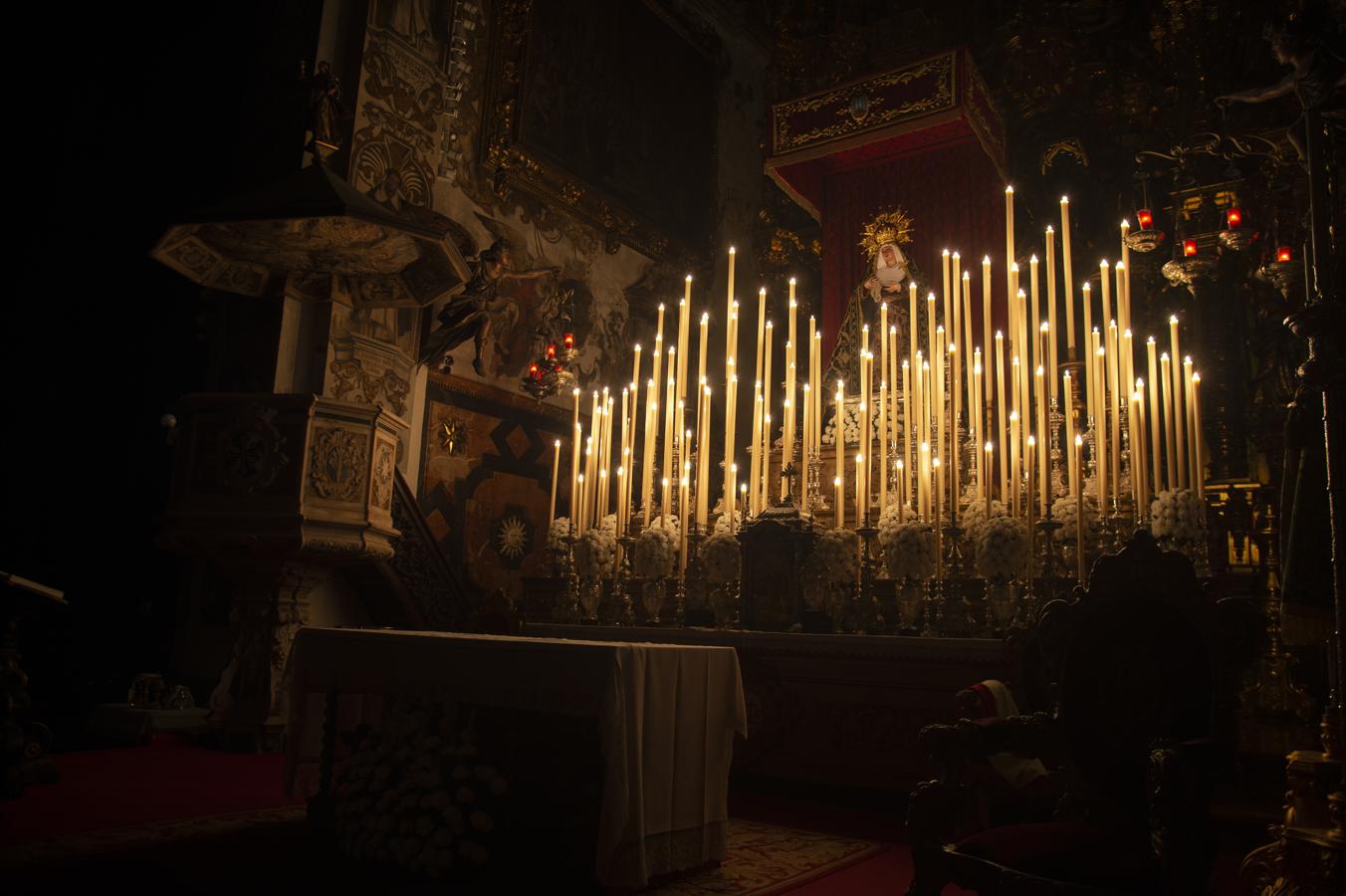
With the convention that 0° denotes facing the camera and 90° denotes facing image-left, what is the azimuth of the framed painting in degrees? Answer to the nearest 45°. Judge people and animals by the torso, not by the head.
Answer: approximately 315°

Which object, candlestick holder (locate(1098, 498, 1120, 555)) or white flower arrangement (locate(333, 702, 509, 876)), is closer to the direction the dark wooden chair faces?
the white flower arrangement

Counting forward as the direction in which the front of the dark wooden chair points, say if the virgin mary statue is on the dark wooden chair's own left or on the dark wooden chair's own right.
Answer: on the dark wooden chair's own right

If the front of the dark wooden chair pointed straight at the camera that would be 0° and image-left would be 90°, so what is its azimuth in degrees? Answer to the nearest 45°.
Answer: approximately 45°

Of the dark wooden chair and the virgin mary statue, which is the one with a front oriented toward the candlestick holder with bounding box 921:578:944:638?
the virgin mary statue

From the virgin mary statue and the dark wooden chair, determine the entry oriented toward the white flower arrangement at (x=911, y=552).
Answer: the virgin mary statue

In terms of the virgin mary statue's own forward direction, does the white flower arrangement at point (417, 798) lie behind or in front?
in front

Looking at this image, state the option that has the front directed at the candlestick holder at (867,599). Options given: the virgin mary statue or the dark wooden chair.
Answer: the virgin mary statue

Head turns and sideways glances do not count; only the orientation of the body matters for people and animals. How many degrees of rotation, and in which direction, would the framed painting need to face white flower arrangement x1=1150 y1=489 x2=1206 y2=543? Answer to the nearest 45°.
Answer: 0° — it already faces it

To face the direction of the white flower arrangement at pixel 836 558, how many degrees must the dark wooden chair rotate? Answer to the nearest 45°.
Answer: approximately 90° to its right
